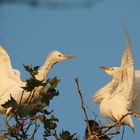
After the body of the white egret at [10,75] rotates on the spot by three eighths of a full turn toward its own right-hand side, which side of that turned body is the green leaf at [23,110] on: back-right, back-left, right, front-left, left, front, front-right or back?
front-left

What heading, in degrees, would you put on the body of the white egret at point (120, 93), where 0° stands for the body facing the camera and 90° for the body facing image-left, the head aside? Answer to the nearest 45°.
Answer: approximately 90°

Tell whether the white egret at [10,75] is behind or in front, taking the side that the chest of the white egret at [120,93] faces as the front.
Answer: in front

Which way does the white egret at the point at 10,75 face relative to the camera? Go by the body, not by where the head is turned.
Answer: to the viewer's right

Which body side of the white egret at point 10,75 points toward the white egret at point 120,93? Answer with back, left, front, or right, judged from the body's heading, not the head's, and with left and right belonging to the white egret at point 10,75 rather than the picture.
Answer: front

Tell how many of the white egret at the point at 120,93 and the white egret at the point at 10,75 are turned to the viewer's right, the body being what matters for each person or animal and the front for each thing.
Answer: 1

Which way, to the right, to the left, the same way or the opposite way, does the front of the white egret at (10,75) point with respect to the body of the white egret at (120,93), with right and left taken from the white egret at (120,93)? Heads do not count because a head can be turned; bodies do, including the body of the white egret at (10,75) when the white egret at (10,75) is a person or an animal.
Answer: the opposite way
